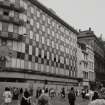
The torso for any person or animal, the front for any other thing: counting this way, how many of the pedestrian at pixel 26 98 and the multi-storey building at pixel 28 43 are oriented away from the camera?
1

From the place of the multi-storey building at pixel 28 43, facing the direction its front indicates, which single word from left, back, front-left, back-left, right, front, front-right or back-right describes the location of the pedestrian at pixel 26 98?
front-right

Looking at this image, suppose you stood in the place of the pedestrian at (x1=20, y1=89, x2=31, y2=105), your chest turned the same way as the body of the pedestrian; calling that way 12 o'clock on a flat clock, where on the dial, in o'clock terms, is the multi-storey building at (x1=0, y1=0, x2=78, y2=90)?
The multi-storey building is roughly at 12 o'clock from the pedestrian.

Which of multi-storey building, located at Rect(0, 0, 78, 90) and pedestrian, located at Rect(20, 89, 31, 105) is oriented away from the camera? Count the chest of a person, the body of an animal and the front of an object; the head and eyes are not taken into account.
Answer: the pedestrian

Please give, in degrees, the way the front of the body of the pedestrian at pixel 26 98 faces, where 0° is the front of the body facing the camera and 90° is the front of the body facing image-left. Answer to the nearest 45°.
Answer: approximately 180°
